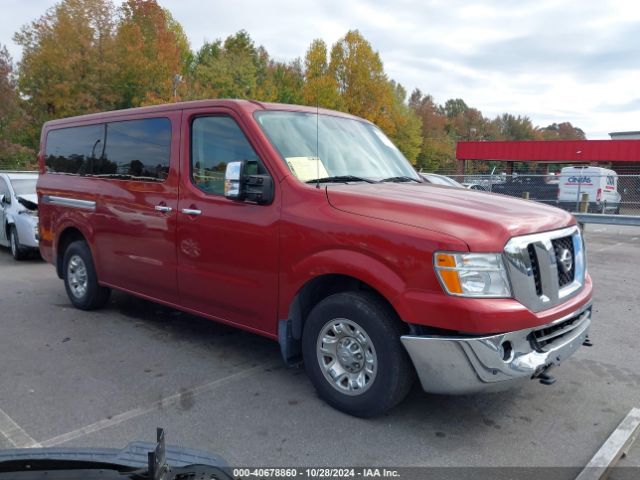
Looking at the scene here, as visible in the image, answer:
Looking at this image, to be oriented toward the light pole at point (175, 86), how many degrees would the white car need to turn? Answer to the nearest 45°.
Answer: approximately 135° to its left

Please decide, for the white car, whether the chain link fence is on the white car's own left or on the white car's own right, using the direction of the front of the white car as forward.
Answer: on the white car's own left

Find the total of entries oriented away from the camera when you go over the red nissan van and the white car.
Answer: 0

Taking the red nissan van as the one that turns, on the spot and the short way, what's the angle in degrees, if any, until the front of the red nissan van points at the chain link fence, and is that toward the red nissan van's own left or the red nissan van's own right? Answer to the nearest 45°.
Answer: approximately 90° to the red nissan van's own left

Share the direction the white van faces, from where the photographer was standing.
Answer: facing away from the viewer and to the left of the viewer

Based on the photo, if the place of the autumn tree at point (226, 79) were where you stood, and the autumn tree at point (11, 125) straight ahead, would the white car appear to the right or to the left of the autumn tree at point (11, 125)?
left

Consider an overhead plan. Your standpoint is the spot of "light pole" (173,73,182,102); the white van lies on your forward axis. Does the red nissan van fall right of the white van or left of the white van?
right

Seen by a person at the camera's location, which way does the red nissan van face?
facing the viewer and to the right of the viewer
